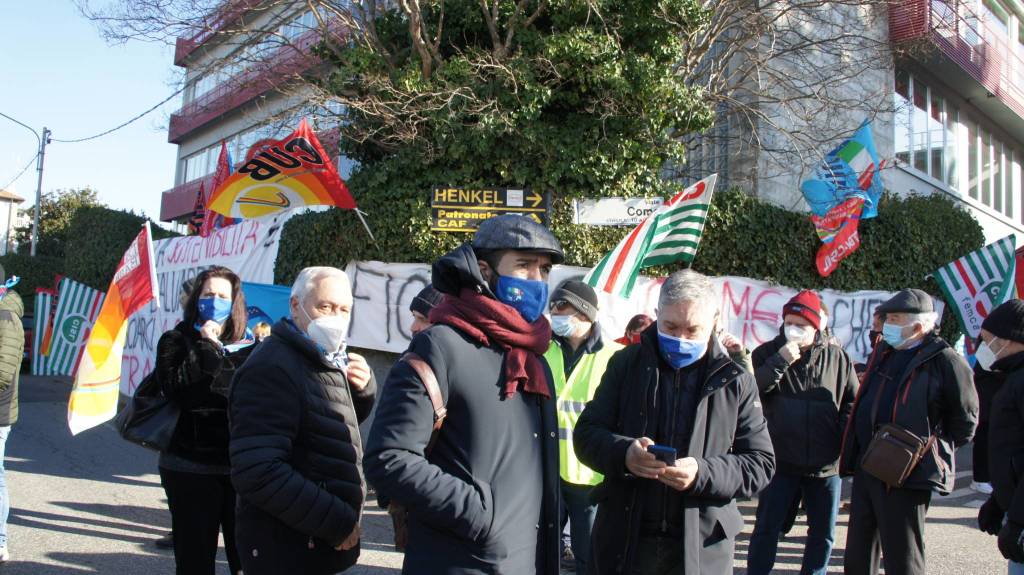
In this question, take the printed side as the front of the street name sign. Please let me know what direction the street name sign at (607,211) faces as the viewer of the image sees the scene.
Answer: facing the viewer

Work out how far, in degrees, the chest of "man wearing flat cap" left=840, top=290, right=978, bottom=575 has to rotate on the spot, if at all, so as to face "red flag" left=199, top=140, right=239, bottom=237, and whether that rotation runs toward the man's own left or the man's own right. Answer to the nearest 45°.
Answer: approximately 90° to the man's own right

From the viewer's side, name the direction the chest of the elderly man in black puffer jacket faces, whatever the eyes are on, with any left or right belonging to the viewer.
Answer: facing the viewer and to the right of the viewer

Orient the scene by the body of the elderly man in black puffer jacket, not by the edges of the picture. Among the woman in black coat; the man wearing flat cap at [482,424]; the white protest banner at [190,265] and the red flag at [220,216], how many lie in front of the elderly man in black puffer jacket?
1

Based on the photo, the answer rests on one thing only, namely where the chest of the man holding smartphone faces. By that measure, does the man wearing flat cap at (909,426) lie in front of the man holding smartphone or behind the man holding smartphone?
behind

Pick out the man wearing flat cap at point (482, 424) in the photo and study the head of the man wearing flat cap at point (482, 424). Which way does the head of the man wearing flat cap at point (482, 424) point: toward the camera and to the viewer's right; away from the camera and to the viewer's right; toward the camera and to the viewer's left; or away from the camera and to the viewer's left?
toward the camera and to the viewer's right

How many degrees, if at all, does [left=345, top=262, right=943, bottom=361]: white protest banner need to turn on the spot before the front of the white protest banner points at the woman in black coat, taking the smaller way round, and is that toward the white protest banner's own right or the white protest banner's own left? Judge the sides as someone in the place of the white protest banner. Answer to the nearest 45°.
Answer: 0° — it already faces them

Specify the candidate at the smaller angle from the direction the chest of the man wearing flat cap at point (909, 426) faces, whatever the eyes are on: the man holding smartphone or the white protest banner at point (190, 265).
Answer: the man holding smartphone

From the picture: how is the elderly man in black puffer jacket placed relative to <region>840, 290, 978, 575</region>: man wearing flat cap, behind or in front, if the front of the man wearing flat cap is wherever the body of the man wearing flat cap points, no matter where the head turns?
in front

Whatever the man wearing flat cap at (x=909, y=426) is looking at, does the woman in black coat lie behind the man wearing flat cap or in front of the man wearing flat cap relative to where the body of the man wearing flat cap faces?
in front

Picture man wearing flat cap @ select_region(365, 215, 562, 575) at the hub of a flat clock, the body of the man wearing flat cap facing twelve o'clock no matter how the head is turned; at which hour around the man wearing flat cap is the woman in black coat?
The woman in black coat is roughly at 6 o'clock from the man wearing flat cap.

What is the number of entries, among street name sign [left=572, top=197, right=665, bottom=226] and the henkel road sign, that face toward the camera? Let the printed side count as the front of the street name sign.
2
